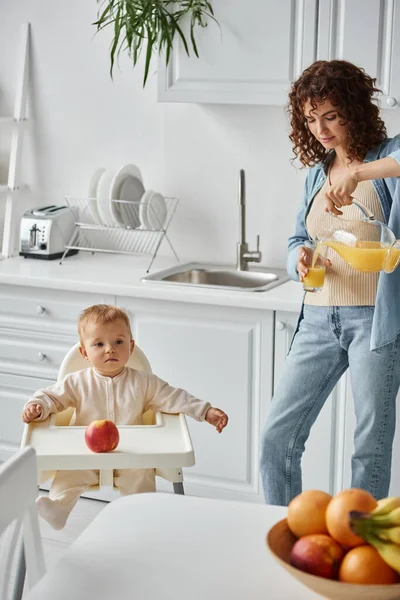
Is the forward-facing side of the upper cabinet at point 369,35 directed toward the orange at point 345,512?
yes

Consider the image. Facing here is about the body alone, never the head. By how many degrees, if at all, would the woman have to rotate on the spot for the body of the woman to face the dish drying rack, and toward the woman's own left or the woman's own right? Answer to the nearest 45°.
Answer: approximately 90° to the woman's own right

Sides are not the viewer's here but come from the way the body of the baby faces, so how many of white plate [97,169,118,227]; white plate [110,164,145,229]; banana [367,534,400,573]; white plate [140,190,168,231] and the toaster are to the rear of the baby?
4

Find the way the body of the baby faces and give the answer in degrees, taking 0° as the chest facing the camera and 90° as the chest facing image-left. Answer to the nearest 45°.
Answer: approximately 0°

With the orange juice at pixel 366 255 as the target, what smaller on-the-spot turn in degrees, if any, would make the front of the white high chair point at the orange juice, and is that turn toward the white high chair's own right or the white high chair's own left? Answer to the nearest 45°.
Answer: approximately 90° to the white high chair's own left

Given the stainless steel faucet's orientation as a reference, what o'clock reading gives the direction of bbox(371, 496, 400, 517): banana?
The banana is roughly at 12 o'clock from the stainless steel faucet.

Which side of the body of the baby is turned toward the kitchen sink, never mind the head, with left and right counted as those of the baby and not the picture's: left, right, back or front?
back

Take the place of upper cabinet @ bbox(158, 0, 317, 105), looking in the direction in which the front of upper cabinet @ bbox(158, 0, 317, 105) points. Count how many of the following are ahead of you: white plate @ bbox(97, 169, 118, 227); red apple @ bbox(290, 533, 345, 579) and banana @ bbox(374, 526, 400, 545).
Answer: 2
